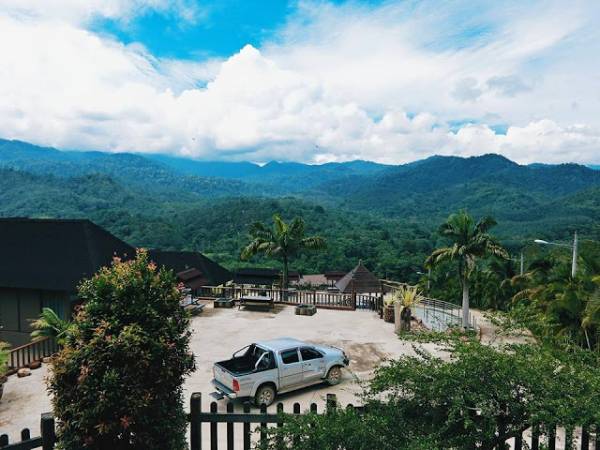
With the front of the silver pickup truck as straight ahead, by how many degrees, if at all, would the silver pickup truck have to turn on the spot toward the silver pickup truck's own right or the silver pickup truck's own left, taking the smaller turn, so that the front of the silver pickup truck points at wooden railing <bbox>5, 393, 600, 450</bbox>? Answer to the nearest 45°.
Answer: approximately 135° to the silver pickup truck's own right

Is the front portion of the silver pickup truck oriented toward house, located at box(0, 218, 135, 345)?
no

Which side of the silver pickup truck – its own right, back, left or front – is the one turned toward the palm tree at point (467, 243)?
front

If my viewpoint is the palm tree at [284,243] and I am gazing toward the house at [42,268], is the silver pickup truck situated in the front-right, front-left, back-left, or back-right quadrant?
front-left

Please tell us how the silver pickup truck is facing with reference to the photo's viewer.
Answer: facing away from the viewer and to the right of the viewer

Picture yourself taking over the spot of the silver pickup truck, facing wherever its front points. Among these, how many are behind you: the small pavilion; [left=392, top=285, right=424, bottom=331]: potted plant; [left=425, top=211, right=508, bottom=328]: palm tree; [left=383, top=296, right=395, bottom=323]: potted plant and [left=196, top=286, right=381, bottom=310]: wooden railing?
0

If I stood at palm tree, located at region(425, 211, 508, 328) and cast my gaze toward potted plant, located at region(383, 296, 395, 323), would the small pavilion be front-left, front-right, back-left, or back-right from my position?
front-right

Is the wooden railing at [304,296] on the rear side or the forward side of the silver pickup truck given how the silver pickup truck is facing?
on the forward side

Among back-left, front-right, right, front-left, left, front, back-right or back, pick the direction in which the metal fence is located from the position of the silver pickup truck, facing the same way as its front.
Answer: front

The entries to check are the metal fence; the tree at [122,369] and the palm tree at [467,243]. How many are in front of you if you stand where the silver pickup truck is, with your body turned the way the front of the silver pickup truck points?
2

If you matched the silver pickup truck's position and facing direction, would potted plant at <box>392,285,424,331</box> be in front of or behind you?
in front

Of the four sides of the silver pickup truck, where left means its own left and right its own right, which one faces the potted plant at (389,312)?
front

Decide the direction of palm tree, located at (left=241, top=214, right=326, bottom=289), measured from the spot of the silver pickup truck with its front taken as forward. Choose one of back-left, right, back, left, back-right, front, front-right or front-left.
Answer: front-left

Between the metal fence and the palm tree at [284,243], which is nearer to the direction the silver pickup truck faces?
the metal fence
